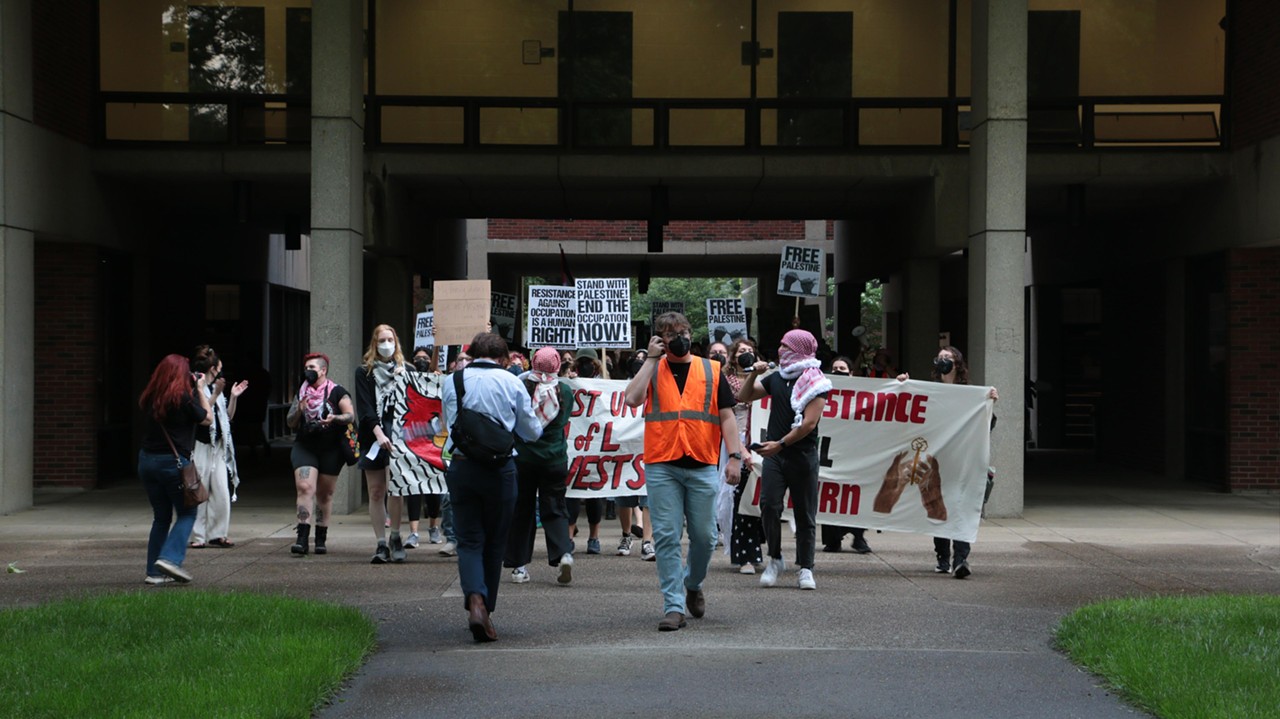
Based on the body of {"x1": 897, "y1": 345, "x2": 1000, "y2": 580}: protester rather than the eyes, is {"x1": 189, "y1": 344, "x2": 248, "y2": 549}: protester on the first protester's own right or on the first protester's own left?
on the first protester's own right

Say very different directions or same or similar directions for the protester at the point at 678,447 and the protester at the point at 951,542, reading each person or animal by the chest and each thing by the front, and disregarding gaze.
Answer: same or similar directions

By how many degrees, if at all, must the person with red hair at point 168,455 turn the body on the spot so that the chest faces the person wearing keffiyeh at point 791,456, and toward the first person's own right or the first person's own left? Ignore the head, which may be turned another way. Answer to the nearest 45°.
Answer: approximately 45° to the first person's own right

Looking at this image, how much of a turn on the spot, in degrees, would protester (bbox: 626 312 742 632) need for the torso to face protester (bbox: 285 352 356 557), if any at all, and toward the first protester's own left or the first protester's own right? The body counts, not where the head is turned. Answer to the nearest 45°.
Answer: approximately 135° to the first protester's own right

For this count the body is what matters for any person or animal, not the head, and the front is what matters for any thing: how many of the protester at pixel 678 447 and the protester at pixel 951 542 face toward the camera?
2

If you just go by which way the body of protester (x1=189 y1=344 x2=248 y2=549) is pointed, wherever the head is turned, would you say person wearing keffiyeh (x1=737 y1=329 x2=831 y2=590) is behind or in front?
in front

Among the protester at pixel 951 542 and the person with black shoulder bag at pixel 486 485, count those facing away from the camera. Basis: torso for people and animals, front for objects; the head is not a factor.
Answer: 1

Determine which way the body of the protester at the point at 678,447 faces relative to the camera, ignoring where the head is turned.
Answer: toward the camera

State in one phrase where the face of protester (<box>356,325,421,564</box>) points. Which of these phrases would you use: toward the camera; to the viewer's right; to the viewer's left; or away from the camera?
toward the camera

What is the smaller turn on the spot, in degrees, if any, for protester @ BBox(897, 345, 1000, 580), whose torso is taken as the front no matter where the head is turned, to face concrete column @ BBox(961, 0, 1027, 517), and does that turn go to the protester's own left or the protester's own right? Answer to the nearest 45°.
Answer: approximately 180°

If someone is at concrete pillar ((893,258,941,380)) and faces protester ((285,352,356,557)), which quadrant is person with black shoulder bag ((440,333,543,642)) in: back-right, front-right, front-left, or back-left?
front-left

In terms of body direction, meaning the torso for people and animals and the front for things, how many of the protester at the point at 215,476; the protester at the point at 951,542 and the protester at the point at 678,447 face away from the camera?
0

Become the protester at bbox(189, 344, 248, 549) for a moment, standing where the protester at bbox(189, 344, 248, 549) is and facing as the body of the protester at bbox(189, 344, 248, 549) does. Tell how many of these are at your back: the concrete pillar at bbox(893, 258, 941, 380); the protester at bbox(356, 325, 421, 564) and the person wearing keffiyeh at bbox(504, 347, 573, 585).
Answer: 0

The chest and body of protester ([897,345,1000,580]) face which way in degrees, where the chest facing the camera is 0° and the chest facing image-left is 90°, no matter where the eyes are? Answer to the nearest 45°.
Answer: approximately 0°

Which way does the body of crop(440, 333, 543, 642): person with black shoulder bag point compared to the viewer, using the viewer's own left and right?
facing away from the viewer

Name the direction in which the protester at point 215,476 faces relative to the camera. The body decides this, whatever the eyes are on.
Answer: to the viewer's right

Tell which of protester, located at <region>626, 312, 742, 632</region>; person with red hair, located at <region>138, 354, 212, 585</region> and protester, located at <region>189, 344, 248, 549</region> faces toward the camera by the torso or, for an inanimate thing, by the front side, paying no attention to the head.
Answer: protester, located at <region>626, 312, 742, 632</region>
